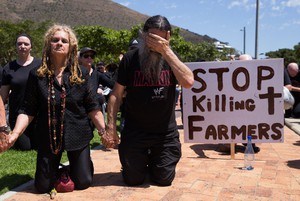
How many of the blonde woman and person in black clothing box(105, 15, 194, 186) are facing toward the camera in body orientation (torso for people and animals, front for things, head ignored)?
2

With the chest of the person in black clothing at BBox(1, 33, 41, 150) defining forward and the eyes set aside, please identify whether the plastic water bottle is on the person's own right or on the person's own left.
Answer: on the person's own left

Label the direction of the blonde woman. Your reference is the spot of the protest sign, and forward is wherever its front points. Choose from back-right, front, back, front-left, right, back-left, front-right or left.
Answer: front-right

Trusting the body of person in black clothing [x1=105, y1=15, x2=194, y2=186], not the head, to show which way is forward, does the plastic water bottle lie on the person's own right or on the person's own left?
on the person's own left

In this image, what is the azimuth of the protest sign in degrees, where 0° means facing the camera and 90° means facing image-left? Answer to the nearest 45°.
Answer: approximately 0°

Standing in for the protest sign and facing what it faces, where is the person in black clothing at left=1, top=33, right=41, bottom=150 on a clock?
The person in black clothing is roughly at 3 o'clock from the protest sign.

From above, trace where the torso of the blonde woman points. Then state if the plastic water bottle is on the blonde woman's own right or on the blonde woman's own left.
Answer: on the blonde woman's own left

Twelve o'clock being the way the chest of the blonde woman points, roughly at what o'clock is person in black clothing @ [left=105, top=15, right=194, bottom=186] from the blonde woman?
The person in black clothing is roughly at 9 o'clock from the blonde woman.
